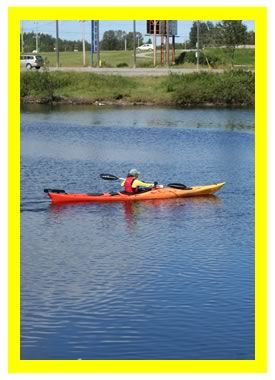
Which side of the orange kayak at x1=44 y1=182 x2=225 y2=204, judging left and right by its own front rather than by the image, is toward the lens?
right
